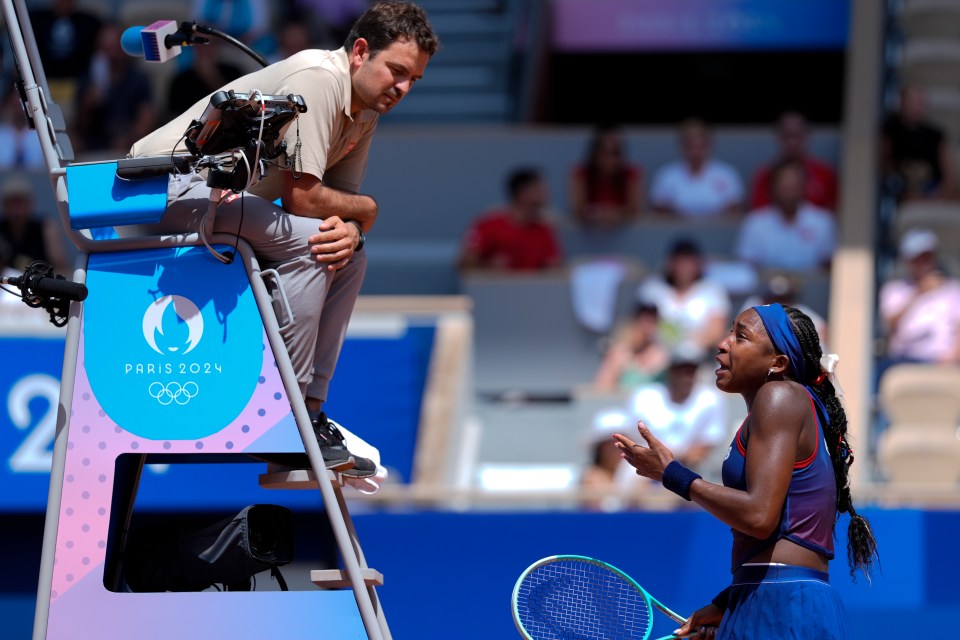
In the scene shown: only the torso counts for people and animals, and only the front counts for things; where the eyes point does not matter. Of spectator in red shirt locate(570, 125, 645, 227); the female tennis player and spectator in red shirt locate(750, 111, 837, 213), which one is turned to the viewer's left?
the female tennis player

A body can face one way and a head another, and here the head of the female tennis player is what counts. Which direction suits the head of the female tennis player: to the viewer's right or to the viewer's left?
to the viewer's left

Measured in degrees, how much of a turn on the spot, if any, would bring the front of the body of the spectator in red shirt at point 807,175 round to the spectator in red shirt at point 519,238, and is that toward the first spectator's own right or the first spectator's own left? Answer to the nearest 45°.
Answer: approximately 90° to the first spectator's own right

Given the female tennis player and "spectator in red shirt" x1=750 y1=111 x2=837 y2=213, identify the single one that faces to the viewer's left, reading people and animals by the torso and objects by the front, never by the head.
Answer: the female tennis player

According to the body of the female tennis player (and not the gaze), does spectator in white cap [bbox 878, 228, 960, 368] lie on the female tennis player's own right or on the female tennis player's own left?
on the female tennis player's own right

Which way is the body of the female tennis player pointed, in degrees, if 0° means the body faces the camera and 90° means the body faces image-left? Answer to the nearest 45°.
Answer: approximately 90°

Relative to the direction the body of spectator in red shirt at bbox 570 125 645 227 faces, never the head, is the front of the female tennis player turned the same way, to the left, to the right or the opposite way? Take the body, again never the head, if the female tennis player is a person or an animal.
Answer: to the right

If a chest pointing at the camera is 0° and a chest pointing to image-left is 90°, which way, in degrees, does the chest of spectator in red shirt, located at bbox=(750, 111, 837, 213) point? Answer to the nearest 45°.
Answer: approximately 0°

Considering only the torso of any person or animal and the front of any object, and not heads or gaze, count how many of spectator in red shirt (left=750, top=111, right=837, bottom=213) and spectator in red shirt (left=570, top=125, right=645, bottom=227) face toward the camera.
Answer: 2

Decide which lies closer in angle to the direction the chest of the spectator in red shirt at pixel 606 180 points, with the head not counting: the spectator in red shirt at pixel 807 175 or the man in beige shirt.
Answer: the man in beige shirt

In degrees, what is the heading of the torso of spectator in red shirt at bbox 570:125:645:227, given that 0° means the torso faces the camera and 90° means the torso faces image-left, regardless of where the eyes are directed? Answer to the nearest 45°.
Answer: approximately 0°
